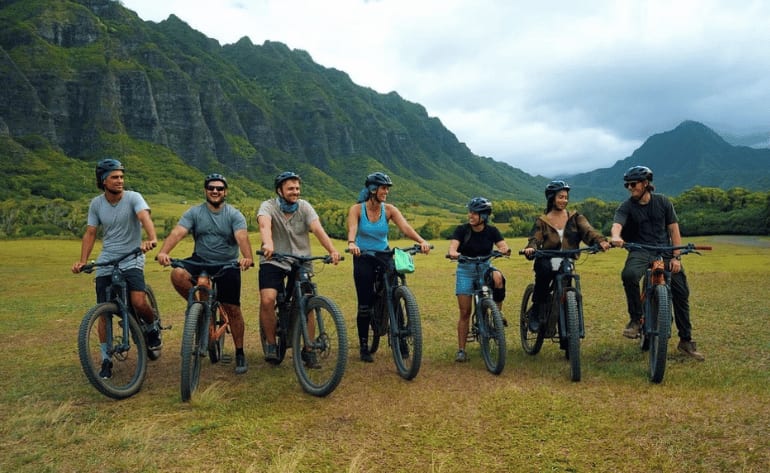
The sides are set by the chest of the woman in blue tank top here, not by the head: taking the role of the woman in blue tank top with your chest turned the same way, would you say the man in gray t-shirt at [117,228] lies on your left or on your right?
on your right

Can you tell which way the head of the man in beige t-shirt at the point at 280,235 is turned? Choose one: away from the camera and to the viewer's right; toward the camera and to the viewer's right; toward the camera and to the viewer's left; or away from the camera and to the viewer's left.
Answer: toward the camera and to the viewer's right

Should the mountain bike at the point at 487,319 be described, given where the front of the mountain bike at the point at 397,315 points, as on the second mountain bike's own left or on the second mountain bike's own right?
on the second mountain bike's own left

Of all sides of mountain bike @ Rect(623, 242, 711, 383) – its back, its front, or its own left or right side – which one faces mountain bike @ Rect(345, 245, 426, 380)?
right

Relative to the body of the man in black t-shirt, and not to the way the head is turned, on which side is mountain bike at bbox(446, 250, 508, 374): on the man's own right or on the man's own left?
on the man's own right
